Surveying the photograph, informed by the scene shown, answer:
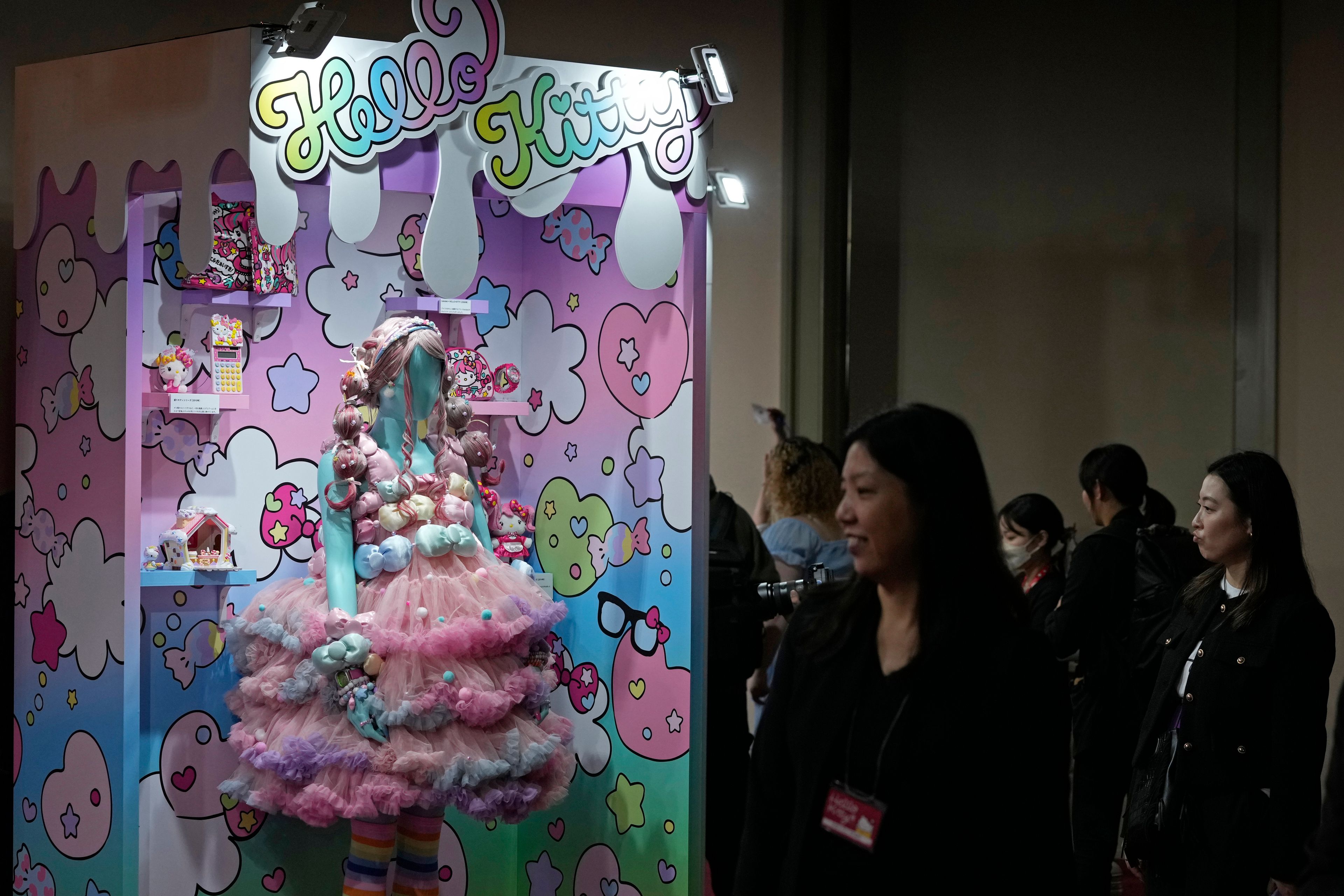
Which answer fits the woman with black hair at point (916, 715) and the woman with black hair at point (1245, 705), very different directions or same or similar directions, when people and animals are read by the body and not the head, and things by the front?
same or similar directions

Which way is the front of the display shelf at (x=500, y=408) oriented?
toward the camera

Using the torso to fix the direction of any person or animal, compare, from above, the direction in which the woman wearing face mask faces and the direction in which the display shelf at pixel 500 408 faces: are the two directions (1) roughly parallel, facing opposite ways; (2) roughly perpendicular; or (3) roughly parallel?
roughly perpendicular

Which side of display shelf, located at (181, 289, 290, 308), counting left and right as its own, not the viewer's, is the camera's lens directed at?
front

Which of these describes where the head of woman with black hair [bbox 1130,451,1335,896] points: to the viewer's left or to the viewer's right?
to the viewer's left

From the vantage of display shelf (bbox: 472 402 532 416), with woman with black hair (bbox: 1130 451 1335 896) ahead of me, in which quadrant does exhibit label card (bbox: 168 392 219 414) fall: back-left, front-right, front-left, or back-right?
back-right

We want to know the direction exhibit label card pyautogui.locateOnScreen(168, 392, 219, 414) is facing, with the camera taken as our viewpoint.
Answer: facing the viewer

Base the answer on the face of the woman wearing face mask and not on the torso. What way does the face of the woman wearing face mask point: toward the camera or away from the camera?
toward the camera

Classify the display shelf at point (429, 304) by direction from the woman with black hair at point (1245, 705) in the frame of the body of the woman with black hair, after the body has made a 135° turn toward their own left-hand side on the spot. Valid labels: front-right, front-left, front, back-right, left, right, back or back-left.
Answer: back

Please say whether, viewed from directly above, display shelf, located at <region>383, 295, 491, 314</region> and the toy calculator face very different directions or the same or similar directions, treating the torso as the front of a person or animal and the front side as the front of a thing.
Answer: same or similar directions

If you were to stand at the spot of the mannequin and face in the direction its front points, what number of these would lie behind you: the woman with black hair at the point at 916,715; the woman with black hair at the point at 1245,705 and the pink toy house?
1

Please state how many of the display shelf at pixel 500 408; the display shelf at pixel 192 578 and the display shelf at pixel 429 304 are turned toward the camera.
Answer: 3

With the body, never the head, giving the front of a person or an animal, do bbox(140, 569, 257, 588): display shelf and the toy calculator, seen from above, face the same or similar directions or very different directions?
same or similar directions

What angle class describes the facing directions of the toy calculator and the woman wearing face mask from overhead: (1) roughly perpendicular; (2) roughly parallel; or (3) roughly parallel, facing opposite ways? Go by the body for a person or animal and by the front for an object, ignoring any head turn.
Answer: roughly perpendicular

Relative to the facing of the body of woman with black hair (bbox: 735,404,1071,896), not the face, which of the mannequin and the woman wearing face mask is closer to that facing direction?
the mannequin
